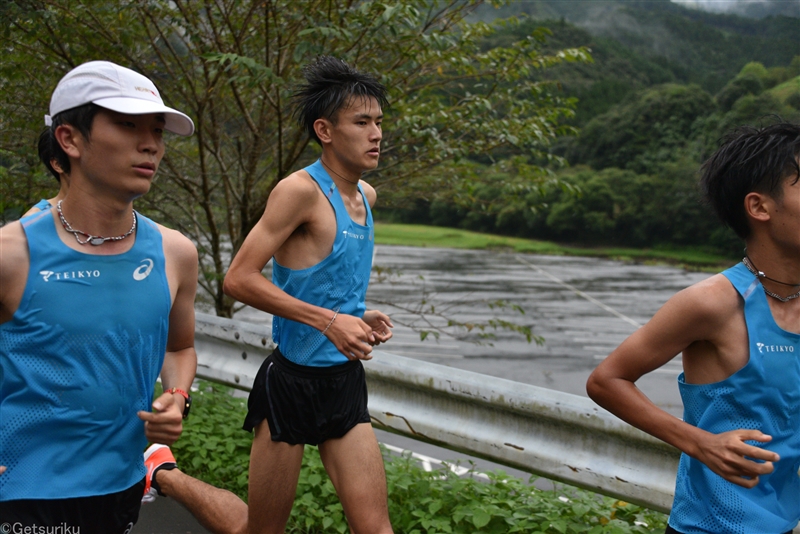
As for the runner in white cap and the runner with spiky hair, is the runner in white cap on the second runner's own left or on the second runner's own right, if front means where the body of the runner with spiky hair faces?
on the second runner's own right

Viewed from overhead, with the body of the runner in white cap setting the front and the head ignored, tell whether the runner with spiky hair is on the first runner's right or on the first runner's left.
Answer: on the first runner's left

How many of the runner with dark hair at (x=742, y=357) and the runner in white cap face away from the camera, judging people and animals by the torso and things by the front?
0

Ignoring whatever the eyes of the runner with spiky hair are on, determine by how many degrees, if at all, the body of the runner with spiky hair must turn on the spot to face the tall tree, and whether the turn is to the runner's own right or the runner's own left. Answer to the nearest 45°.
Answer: approximately 135° to the runner's own left

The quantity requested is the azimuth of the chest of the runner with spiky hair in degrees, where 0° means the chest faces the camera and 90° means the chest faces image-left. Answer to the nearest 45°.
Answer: approximately 315°

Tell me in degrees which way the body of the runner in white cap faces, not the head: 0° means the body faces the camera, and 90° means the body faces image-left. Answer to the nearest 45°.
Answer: approximately 315°

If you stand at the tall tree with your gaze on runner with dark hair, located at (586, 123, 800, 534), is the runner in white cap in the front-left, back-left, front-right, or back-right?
front-right

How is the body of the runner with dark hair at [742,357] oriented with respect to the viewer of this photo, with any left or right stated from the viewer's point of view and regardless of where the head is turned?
facing the viewer and to the right of the viewer

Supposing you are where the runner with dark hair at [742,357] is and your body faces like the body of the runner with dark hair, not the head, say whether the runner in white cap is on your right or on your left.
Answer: on your right

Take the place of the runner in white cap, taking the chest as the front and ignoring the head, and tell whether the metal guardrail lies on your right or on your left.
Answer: on your left

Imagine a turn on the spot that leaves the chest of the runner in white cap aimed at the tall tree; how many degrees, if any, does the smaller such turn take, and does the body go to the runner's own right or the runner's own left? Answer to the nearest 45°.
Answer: approximately 135° to the runner's own left

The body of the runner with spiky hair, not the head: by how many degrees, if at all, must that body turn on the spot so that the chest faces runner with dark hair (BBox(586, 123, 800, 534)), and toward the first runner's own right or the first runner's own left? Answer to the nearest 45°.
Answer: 0° — they already face them

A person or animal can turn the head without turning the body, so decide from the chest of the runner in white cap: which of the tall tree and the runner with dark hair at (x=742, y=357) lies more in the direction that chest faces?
the runner with dark hair

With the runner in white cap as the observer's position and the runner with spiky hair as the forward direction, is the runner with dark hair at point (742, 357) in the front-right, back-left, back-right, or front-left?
front-right
